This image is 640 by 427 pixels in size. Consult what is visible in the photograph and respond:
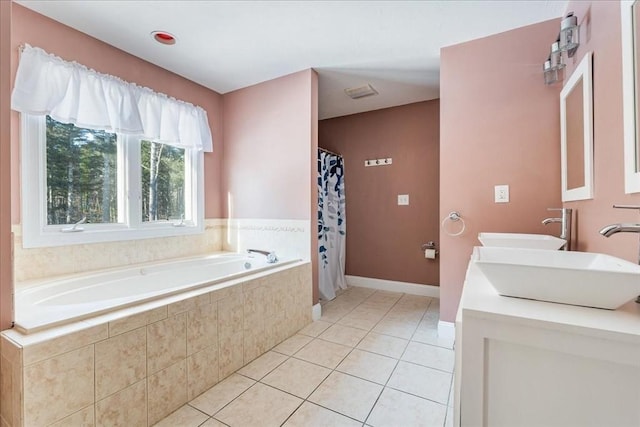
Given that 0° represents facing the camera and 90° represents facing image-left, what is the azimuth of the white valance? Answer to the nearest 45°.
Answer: approximately 315°

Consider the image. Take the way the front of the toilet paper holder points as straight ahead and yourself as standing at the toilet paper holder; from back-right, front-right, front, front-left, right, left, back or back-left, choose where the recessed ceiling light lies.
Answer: front-right

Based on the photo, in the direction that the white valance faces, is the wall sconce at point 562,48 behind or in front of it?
in front

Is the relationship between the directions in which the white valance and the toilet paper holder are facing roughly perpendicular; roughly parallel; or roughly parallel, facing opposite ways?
roughly perpendicular

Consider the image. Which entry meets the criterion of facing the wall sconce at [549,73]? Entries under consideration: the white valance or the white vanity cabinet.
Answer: the white valance

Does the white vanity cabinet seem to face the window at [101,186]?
yes

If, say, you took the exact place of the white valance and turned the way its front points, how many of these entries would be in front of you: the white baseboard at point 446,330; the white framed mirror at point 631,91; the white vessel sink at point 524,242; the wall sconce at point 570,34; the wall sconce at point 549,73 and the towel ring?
6

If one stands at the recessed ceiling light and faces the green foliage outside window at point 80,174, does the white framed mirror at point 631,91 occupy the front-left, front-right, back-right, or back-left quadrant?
back-right

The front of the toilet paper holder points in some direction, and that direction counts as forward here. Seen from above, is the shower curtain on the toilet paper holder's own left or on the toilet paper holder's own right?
on the toilet paper holder's own right

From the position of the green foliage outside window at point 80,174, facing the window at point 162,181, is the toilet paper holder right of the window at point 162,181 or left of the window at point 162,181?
left

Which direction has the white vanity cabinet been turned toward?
to the viewer's left
